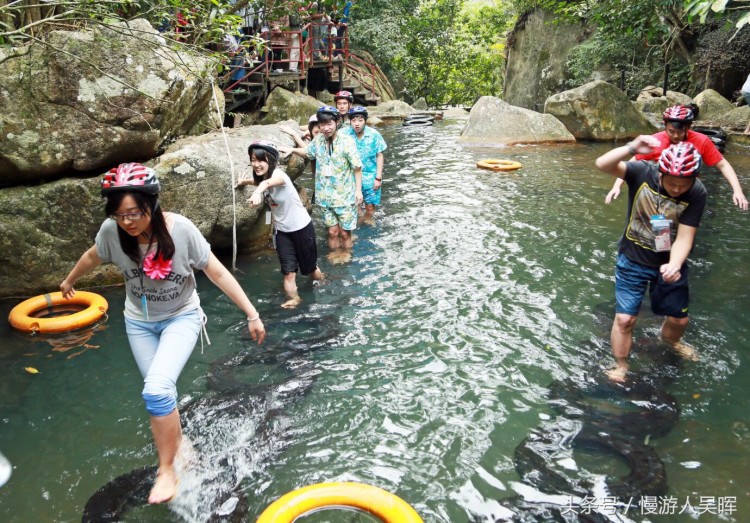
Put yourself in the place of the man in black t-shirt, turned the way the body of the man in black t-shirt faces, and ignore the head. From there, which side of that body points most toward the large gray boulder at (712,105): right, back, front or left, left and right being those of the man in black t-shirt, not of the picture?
back

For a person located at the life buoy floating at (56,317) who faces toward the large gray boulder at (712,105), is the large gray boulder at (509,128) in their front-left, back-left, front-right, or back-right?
front-left

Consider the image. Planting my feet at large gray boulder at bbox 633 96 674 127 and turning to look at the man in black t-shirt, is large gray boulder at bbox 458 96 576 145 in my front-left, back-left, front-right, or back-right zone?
front-right

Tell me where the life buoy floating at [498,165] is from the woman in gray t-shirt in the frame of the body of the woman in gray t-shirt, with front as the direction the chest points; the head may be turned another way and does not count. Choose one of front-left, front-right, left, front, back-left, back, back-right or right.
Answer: back-left

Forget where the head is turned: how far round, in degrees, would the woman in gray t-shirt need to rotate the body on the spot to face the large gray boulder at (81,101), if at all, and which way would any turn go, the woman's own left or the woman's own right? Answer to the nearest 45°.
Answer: approximately 180°

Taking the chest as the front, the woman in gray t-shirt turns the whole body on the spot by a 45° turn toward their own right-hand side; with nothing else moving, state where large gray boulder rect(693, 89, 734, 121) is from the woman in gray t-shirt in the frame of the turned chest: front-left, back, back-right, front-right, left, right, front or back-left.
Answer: back

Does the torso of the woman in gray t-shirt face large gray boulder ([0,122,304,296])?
no

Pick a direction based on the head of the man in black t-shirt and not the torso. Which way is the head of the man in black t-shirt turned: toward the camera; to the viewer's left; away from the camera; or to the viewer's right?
toward the camera

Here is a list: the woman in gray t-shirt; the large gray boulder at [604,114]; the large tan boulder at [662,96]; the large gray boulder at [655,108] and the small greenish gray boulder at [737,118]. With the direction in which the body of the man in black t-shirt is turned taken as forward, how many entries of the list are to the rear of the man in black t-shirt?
4

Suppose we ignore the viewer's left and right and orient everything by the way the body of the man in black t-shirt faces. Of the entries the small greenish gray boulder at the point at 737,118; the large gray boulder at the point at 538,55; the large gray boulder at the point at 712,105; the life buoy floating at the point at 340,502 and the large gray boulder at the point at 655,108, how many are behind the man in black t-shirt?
4

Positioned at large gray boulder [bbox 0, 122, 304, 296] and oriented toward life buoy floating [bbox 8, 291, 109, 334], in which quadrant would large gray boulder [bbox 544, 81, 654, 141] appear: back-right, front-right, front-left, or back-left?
back-left

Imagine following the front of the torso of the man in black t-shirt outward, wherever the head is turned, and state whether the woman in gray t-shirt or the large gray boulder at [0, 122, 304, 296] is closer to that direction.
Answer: the woman in gray t-shirt

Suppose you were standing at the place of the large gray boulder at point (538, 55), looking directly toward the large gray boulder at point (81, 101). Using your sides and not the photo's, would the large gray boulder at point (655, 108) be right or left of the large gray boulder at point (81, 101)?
left

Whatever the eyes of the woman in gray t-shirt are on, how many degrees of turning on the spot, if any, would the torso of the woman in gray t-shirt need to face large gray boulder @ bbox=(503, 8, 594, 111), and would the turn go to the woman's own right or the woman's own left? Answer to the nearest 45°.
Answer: approximately 135° to the woman's own left

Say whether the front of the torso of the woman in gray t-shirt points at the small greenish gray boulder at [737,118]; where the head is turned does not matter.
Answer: no

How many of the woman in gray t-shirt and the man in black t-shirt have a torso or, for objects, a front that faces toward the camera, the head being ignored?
2

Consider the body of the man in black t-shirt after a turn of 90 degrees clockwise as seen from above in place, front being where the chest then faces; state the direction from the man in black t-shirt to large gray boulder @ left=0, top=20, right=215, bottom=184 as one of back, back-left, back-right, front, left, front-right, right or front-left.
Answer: front

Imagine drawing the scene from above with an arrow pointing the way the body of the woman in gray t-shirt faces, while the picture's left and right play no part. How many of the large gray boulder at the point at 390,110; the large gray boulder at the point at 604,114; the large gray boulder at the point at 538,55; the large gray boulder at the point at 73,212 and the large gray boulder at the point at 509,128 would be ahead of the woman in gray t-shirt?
0

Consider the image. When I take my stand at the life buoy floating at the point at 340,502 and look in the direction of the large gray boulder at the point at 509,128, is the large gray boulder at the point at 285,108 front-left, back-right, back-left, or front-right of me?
front-left

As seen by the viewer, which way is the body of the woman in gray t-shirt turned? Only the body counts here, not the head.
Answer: toward the camera
